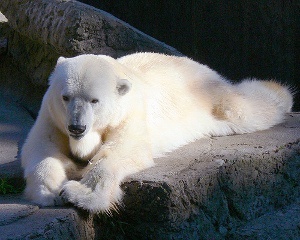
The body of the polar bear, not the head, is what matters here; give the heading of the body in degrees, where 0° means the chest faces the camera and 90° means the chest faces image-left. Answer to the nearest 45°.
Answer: approximately 45°
